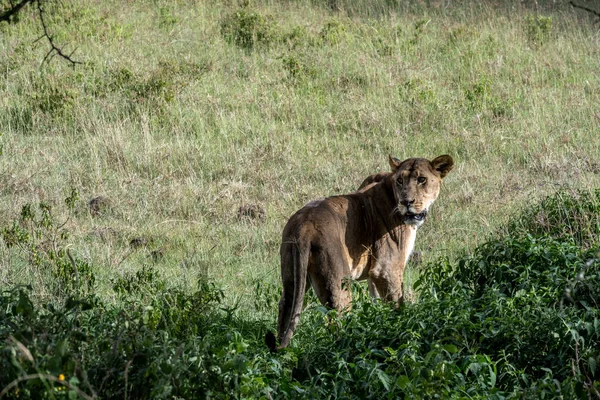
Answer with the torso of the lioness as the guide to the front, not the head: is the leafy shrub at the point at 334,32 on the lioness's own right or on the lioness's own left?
on the lioness's own left

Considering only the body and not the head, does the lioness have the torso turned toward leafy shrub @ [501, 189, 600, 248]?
yes

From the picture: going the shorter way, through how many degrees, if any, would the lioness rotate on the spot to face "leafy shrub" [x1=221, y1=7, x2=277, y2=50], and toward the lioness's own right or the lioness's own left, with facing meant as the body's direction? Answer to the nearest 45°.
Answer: approximately 45° to the lioness's own left

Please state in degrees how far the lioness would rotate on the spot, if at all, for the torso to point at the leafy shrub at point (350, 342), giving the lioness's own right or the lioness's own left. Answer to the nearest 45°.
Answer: approximately 135° to the lioness's own right

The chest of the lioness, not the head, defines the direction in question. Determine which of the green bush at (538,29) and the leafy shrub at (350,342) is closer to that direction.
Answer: the green bush

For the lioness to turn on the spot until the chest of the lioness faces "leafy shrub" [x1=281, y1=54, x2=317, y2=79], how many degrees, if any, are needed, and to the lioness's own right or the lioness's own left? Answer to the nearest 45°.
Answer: approximately 45° to the lioness's own left

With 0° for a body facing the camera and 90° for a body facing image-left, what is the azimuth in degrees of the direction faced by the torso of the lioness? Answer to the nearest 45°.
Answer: approximately 225°
